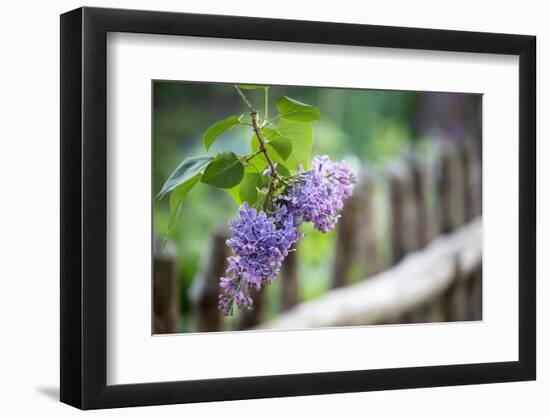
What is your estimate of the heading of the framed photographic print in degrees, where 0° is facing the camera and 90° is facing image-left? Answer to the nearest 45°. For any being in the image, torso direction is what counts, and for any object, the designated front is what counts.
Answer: approximately 315°
